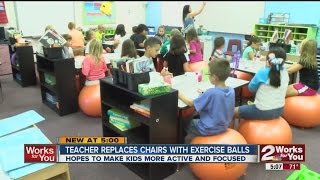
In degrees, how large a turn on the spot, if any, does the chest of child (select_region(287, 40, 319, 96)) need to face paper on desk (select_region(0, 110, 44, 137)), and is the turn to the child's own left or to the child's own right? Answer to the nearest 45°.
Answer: approximately 90° to the child's own left

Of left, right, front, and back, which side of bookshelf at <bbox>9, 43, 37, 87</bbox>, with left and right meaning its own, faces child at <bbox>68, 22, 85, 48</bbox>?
back

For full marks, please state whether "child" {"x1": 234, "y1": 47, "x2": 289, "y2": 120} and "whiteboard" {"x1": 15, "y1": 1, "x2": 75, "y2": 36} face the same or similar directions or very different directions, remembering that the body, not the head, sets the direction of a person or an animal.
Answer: very different directions

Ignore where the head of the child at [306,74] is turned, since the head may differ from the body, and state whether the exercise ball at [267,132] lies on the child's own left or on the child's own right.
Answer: on the child's own left

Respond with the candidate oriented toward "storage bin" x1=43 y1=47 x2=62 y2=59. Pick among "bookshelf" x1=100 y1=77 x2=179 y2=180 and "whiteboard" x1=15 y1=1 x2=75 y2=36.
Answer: the whiteboard

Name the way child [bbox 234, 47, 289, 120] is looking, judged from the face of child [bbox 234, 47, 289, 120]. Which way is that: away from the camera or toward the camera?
away from the camera

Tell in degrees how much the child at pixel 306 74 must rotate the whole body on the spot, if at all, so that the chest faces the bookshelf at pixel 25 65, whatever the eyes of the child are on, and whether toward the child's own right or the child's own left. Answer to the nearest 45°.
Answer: approximately 45° to the child's own left

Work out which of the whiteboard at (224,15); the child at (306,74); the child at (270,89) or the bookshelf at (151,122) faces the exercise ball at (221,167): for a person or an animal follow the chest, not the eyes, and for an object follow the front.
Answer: the whiteboard

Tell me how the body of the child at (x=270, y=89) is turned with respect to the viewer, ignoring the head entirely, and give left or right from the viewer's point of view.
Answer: facing away from the viewer and to the left of the viewer

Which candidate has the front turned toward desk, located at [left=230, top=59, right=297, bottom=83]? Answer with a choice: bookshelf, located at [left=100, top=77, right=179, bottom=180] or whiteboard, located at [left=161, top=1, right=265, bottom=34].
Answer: the whiteboard

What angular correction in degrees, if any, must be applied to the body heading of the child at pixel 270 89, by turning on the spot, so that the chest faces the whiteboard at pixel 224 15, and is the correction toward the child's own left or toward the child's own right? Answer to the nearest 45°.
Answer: approximately 45° to the child's own right

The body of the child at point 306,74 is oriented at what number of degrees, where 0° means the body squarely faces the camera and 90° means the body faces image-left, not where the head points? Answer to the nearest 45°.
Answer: approximately 135°
